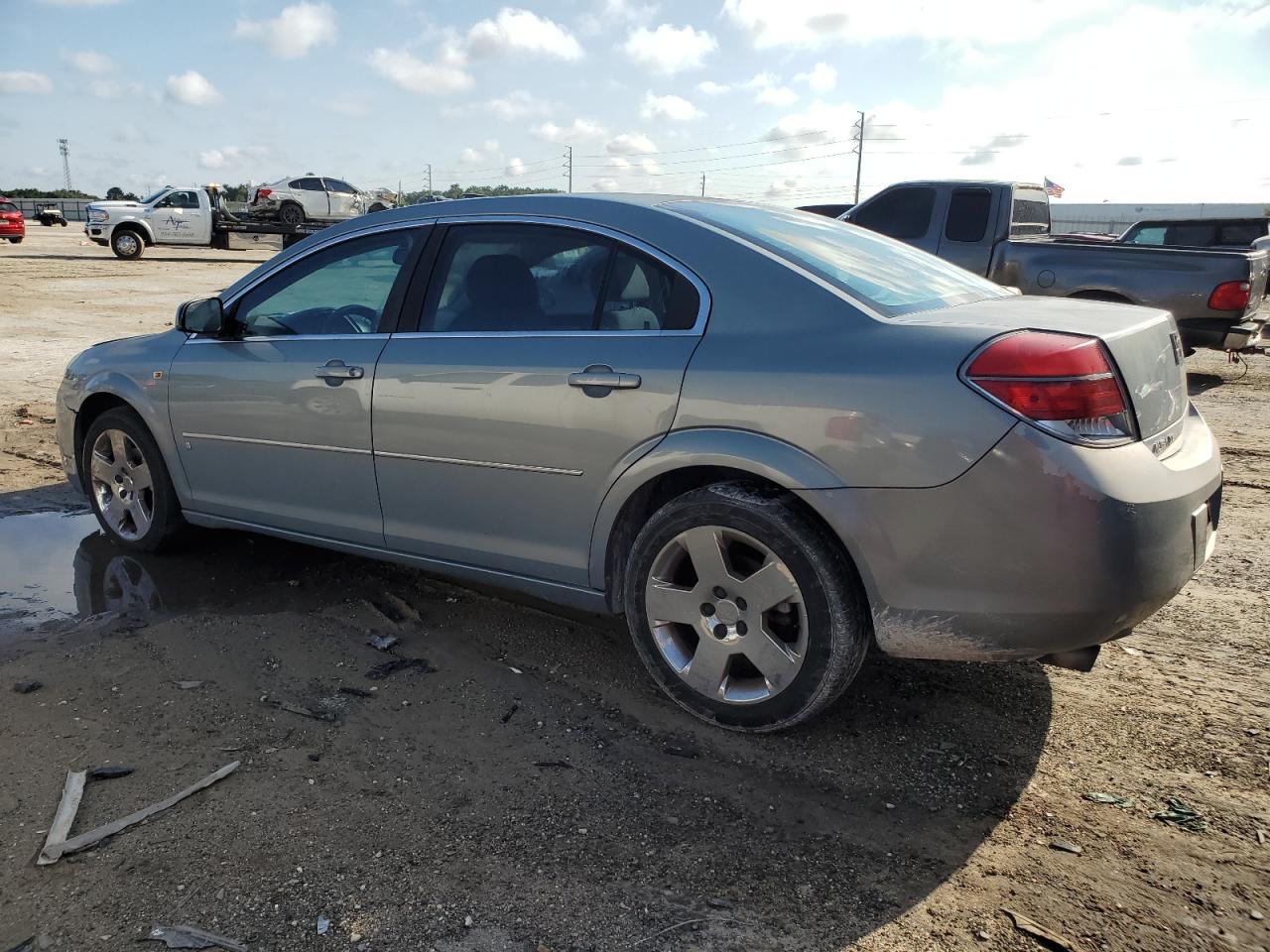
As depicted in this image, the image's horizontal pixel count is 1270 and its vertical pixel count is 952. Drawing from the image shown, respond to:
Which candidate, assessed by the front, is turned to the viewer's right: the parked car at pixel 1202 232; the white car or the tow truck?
the white car

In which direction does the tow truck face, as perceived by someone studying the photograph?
facing to the left of the viewer

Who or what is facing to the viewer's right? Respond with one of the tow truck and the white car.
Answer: the white car

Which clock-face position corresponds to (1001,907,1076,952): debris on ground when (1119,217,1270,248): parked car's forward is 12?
The debris on ground is roughly at 9 o'clock from the parked car.

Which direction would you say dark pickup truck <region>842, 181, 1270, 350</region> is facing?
to the viewer's left

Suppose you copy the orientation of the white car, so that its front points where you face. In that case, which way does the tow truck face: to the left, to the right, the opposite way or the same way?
the opposite way

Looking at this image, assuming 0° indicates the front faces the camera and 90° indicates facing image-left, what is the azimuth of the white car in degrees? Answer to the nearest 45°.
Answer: approximately 270°

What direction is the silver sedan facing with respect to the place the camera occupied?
facing away from the viewer and to the left of the viewer

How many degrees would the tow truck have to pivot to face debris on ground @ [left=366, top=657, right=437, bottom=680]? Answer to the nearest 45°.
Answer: approximately 90° to its left

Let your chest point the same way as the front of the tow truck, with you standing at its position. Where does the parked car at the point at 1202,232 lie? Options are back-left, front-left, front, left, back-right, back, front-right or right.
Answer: back-left

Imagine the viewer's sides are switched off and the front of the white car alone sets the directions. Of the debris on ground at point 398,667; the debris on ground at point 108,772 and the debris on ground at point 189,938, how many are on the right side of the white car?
3

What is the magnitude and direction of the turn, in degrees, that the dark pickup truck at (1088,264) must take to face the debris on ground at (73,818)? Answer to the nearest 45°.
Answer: approximately 90° to its left
